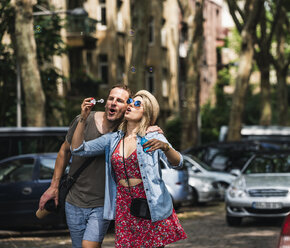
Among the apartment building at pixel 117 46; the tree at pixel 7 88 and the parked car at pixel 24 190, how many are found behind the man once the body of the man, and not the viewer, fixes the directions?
3

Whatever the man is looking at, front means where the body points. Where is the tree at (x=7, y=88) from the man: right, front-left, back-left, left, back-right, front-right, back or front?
back

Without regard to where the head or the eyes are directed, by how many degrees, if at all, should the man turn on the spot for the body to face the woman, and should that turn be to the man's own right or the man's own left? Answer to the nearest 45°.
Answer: approximately 45° to the man's own left

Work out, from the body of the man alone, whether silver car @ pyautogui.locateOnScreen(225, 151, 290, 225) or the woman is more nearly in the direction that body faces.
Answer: the woman

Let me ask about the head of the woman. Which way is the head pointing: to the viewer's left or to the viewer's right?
to the viewer's left

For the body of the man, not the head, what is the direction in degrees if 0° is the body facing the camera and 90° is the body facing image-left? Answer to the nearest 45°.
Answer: approximately 0°

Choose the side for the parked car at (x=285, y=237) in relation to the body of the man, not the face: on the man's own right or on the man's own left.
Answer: on the man's own left

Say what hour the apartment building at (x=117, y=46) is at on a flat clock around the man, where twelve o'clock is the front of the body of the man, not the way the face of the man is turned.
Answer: The apartment building is roughly at 6 o'clock from the man.

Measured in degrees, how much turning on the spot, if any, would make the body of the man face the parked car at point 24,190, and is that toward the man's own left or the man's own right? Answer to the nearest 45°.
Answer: approximately 180°

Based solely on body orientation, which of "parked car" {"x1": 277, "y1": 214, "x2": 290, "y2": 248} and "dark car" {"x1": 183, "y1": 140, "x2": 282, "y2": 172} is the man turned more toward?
the parked car
